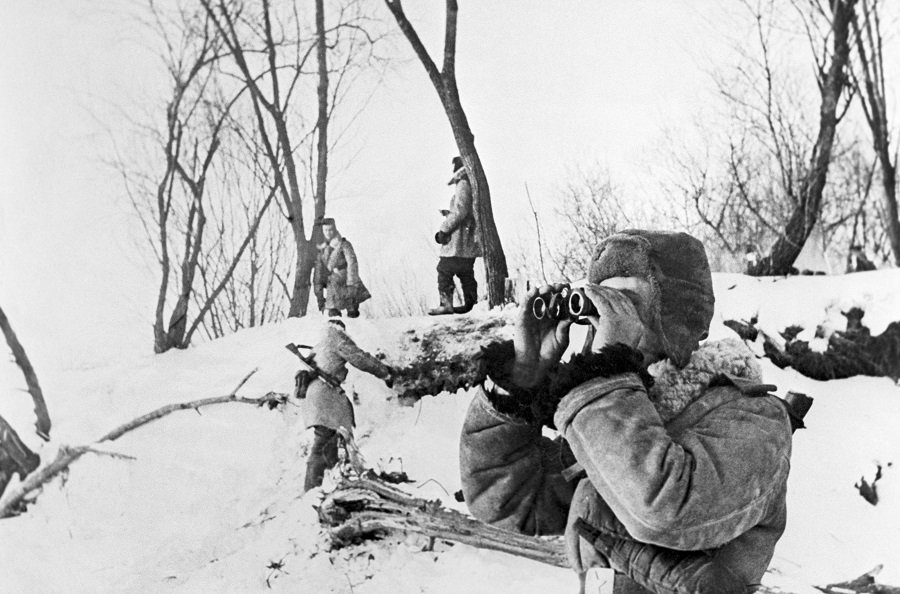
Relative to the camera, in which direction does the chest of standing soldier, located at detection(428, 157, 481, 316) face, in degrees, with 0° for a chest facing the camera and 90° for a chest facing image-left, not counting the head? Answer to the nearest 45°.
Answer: approximately 90°

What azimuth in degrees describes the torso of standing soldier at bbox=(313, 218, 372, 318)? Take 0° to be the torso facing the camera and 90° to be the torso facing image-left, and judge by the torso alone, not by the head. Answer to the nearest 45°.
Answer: approximately 45°

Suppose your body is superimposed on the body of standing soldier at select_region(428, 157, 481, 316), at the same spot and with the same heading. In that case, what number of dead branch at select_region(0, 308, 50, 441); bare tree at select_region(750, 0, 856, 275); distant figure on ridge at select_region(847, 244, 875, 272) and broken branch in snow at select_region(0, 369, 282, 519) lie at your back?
2

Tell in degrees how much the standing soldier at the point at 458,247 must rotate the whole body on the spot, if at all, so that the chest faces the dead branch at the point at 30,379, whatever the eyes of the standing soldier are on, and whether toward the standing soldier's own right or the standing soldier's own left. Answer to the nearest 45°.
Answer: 0° — they already face it

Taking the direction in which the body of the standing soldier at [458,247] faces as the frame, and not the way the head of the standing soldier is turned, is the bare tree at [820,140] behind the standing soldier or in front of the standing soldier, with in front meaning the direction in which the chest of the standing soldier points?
behind
